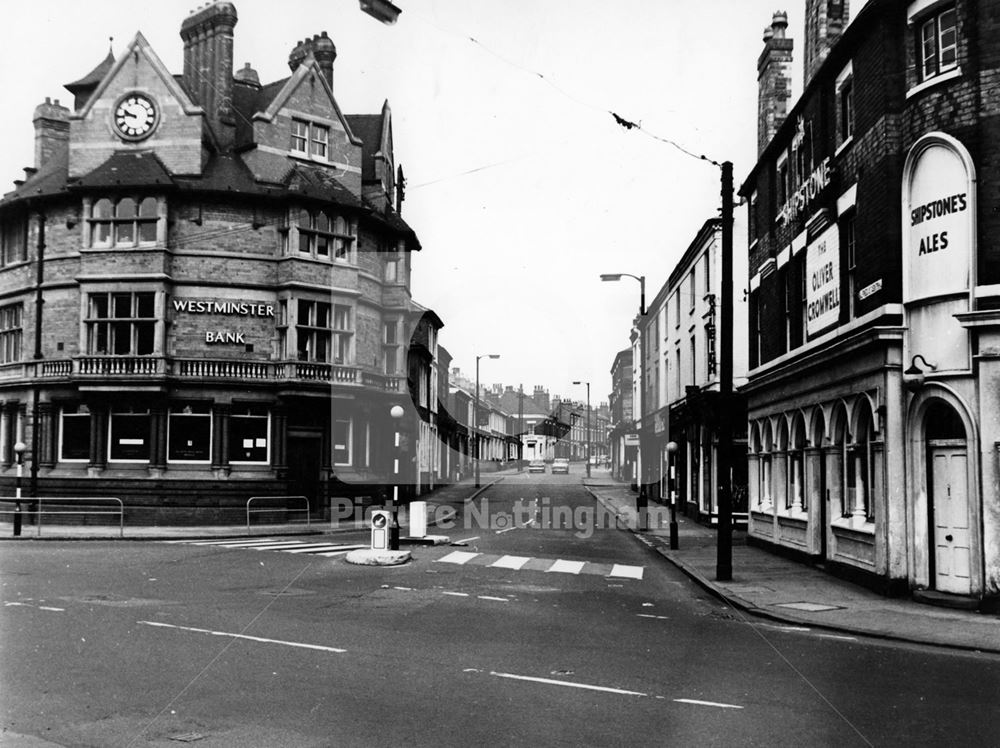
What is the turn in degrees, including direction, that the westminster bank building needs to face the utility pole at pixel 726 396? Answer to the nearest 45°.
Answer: approximately 45° to its left

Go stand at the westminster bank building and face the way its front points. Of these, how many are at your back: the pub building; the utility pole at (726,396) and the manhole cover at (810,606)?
0

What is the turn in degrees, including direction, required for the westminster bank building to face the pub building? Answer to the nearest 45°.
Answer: approximately 45° to its left

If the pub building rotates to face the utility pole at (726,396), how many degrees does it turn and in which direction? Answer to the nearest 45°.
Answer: approximately 90° to its right

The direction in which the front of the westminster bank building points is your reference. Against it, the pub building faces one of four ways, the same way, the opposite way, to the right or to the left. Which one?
to the right

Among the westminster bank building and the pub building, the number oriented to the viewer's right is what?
0

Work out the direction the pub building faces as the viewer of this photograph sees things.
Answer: facing the viewer and to the left of the viewer

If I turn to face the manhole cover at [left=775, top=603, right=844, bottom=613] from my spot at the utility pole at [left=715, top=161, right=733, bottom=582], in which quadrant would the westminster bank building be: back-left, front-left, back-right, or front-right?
back-right

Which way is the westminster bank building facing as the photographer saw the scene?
facing the viewer
